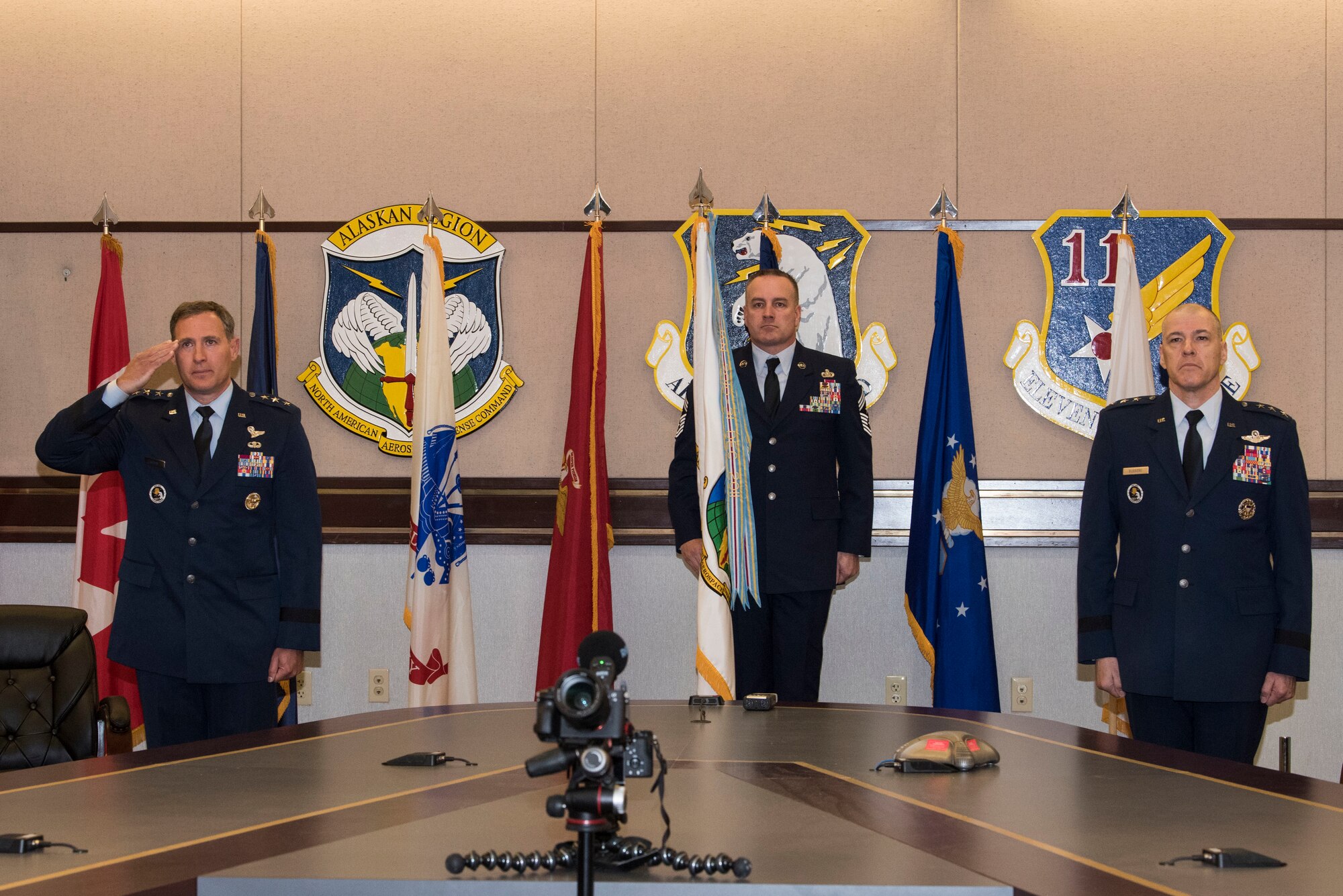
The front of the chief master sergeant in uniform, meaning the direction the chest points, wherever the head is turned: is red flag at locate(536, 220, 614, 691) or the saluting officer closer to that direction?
the saluting officer

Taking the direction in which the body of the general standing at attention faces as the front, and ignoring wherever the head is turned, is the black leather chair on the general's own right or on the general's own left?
on the general's own right

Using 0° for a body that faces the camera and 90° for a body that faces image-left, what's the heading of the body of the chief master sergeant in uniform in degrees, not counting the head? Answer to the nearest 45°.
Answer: approximately 0°

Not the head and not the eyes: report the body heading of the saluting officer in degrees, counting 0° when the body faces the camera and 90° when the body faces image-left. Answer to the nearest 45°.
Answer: approximately 0°

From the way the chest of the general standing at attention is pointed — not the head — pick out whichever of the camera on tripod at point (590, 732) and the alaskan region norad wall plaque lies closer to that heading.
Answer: the camera on tripod

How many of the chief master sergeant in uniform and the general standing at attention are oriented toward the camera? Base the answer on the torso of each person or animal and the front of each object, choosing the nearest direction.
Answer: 2

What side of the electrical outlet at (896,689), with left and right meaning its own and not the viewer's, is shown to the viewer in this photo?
front

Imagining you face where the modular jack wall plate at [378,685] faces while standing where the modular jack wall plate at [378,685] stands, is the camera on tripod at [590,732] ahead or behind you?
ahead

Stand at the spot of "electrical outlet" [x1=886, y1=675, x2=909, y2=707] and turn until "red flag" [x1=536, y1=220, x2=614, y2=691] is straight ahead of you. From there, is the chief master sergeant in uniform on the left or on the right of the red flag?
left

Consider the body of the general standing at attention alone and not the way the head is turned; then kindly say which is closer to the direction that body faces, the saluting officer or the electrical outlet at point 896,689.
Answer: the saluting officer

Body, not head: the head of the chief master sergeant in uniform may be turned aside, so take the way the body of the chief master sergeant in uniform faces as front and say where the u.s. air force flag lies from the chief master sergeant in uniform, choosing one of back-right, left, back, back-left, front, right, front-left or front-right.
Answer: back-left
